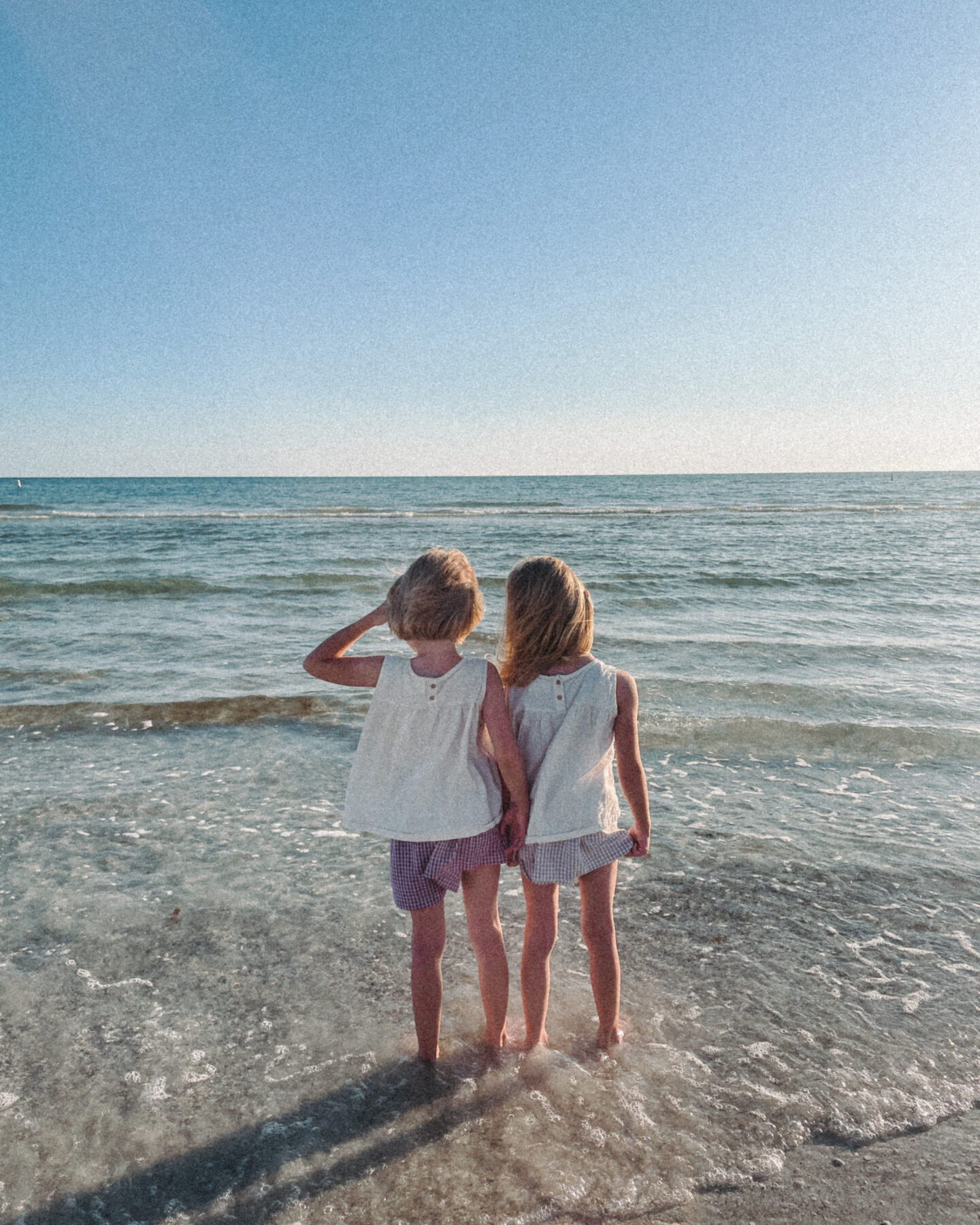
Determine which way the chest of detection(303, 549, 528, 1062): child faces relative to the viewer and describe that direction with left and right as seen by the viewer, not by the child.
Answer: facing away from the viewer

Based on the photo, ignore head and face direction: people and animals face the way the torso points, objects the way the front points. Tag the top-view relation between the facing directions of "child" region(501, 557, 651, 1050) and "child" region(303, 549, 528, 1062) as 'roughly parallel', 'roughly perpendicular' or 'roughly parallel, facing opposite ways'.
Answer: roughly parallel

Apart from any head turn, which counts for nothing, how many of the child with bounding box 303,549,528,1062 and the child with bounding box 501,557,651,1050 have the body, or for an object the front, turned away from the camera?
2

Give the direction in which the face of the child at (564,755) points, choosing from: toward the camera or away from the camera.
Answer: away from the camera

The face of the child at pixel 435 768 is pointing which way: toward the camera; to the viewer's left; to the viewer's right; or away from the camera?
away from the camera

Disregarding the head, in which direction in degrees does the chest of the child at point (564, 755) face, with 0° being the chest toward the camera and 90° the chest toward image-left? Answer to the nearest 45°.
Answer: approximately 180°
